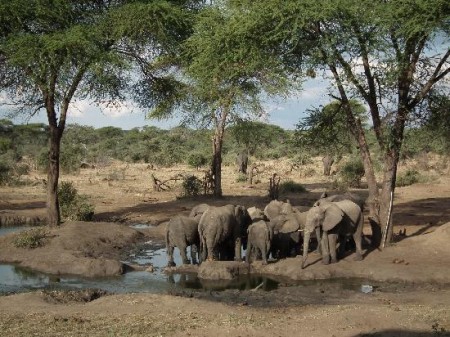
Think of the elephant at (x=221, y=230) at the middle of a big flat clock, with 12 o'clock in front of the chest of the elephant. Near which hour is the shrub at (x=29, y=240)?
The shrub is roughly at 8 o'clock from the elephant.

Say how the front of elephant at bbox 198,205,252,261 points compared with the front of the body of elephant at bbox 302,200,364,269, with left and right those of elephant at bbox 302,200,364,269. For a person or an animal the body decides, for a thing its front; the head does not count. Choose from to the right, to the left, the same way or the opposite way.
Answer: the opposite way

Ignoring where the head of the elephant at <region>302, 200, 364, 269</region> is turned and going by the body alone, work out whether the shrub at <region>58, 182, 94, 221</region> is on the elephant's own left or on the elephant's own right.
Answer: on the elephant's own right

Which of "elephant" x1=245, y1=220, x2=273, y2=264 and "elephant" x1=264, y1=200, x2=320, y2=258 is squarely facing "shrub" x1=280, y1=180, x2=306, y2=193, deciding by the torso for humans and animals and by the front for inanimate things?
"elephant" x1=245, y1=220, x2=273, y2=264

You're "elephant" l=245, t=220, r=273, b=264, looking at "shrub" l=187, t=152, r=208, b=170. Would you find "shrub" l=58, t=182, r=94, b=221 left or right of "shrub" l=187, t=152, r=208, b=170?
left

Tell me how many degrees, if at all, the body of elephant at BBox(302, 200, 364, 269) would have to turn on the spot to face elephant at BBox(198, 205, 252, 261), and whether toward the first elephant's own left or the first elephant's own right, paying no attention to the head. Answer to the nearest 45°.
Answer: approximately 45° to the first elephant's own right

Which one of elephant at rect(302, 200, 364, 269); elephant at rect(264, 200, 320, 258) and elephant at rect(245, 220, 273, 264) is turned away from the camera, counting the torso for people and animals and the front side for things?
elephant at rect(245, 220, 273, 264)

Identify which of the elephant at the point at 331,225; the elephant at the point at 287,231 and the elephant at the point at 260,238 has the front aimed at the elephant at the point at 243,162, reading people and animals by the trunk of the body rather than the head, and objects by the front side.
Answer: the elephant at the point at 260,238

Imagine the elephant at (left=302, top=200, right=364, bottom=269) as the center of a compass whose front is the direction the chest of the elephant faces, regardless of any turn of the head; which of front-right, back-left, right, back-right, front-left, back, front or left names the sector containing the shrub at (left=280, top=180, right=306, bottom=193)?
back-right

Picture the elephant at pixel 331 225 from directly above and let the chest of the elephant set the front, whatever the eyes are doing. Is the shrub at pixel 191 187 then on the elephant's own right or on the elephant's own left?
on the elephant's own right

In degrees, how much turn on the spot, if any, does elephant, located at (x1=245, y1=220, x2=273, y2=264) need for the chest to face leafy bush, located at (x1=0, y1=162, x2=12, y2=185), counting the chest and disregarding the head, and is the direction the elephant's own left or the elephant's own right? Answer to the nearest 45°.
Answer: approximately 45° to the elephant's own left

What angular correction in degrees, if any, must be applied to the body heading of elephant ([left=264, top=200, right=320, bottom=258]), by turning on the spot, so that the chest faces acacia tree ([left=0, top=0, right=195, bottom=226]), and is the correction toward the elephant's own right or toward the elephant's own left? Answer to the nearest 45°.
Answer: approximately 90° to the elephant's own right

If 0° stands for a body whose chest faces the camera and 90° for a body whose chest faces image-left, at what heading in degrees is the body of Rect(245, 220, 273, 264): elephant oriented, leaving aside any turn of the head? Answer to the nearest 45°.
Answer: approximately 180°

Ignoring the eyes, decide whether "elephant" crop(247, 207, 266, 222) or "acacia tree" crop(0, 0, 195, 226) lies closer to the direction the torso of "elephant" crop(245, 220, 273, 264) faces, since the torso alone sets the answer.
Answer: the elephant

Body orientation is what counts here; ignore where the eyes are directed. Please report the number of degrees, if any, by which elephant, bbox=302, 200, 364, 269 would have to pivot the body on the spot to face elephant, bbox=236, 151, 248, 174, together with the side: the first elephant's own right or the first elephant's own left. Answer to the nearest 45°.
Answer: approximately 135° to the first elephant's own right

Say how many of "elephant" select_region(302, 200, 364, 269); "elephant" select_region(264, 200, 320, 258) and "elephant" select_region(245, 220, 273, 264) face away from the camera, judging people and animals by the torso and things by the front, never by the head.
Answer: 1
